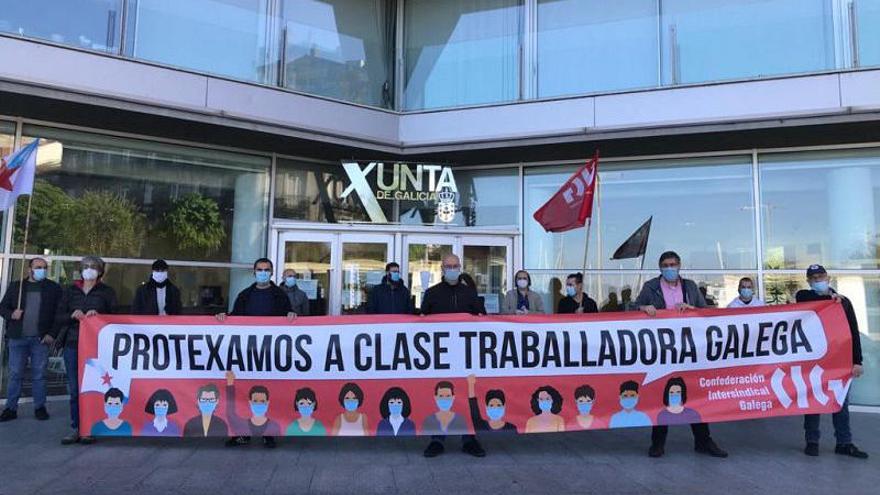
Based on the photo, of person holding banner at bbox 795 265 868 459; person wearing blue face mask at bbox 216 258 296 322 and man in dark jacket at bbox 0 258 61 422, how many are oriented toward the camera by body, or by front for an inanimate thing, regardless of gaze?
3

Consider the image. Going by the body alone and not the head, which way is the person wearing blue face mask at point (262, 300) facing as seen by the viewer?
toward the camera

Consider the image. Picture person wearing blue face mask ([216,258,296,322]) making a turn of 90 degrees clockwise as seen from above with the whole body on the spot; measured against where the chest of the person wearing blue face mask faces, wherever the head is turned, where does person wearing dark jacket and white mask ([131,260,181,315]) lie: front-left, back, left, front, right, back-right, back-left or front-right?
front-right

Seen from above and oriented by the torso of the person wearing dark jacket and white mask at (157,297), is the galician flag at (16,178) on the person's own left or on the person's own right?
on the person's own right

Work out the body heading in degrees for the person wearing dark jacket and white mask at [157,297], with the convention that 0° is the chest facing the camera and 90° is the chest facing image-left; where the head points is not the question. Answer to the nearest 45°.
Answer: approximately 0°

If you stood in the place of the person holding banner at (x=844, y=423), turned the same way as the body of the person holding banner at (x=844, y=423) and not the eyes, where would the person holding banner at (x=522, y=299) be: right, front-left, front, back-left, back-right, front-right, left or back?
right

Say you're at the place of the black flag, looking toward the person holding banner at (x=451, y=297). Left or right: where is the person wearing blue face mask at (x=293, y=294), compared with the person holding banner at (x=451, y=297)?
right

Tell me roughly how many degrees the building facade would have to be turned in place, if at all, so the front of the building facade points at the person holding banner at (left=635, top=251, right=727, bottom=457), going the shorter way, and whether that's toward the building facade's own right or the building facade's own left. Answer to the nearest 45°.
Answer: approximately 45° to the building facade's own left

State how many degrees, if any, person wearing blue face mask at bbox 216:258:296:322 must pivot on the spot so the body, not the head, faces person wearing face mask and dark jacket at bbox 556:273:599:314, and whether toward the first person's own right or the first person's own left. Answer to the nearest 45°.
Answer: approximately 90° to the first person's own left

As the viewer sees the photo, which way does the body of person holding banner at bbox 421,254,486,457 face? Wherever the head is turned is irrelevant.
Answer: toward the camera

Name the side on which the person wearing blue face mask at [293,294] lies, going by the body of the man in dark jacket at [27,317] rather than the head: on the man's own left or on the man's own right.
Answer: on the man's own left
